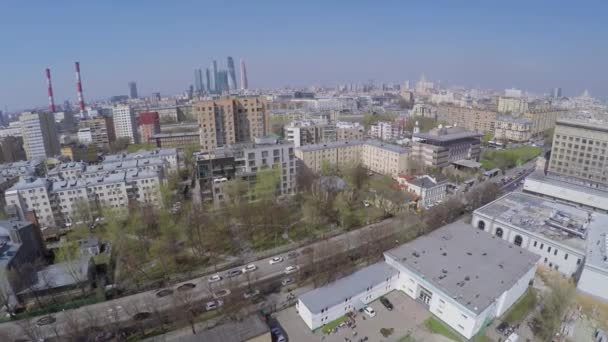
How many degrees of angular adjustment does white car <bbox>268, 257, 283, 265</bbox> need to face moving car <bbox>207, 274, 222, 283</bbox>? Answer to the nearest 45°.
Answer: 0° — it already faces it

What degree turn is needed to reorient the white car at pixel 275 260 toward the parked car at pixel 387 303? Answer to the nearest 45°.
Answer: approximately 90° to its left

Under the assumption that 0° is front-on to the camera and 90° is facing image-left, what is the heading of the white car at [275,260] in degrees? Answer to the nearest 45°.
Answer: approximately 45°
